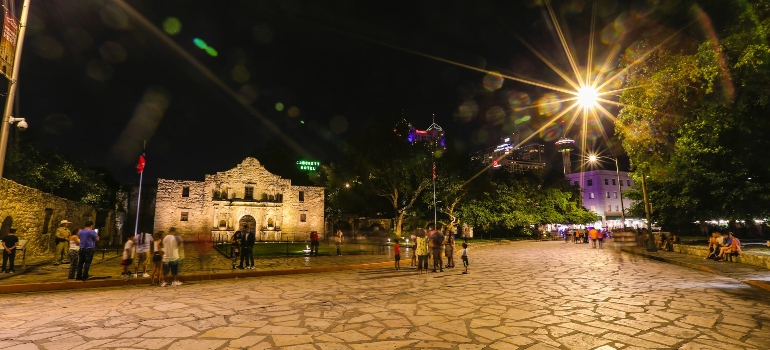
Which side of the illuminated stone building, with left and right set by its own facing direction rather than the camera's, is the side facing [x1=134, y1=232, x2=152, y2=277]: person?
front

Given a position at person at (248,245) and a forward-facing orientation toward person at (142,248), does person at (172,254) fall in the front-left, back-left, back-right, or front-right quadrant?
front-left

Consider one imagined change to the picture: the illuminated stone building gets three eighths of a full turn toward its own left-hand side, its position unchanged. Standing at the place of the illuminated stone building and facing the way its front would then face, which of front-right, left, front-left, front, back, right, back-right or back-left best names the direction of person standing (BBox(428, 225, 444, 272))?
back-right

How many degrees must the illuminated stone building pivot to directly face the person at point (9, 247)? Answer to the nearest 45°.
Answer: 0° — it already faces them

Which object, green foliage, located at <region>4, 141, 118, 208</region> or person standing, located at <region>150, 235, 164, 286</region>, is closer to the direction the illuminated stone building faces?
the person standing

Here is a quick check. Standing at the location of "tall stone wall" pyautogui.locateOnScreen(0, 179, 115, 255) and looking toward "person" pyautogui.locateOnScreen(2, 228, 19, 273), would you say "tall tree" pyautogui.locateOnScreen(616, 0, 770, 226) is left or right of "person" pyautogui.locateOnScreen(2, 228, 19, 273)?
left

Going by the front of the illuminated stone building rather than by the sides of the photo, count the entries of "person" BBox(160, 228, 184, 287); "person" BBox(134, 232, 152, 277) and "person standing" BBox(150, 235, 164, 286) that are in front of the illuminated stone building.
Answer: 3

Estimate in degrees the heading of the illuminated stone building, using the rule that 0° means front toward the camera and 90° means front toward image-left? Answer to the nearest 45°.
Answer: approximately 0°

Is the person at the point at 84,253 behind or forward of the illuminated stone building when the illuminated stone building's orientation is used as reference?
forward

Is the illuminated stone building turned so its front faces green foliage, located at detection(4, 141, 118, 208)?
no

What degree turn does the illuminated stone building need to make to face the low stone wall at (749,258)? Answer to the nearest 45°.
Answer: approximately 45° to its left

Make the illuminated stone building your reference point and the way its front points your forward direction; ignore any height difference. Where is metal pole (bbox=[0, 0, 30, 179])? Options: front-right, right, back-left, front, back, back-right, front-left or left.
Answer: front

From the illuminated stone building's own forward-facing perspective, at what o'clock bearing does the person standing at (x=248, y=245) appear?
The person standing is roughly at 12 o'clock from the illuminated stone building.

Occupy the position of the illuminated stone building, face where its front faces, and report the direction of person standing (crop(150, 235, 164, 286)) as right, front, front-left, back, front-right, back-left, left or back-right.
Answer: front

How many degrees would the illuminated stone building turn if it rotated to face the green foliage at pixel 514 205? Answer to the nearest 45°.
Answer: approximately 90° to its left
